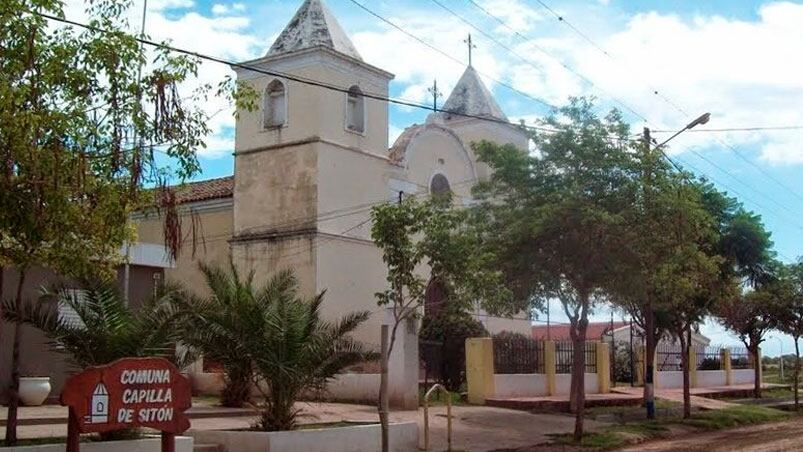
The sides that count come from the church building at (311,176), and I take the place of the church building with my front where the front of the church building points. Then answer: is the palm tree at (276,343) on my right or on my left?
on my right

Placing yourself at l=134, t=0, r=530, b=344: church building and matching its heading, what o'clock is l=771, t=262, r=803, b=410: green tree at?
The green tree is roughly at 10 o'clock from the church building.

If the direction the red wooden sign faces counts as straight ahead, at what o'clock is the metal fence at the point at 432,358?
The metal fence is roughly at 7 o'clock from the red wooden sign.

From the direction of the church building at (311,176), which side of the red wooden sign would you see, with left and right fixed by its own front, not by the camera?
back

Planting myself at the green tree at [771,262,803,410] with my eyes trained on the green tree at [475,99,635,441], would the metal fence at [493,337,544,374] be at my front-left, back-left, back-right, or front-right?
front-right

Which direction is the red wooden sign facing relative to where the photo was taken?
toward the camera

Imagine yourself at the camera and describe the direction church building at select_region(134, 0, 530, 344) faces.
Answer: facing the viewer and to the right of the viewer

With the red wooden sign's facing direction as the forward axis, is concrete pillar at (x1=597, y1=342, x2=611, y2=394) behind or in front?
behind

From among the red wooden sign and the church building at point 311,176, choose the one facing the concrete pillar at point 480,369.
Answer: the church building

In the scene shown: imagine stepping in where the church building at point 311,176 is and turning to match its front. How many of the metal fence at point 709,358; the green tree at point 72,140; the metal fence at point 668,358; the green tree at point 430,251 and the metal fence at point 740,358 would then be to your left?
3

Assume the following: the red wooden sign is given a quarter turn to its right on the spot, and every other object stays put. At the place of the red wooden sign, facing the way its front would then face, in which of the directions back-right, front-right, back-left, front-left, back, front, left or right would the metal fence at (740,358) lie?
back-right

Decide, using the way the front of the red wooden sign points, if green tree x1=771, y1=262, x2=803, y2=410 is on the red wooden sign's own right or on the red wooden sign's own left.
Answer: on the red wooden sign's own left

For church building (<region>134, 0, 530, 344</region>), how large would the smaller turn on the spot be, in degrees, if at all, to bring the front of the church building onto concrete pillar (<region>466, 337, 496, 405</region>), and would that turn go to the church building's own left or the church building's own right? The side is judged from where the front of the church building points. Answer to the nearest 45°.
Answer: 0° — it already faces it

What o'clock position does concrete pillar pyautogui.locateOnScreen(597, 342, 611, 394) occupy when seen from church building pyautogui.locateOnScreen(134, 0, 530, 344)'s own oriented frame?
The concrete pillar is roughly at 10 o'clock from the church building.

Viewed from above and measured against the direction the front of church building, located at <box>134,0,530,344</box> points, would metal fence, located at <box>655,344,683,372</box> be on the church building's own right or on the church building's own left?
on the church building's own left
